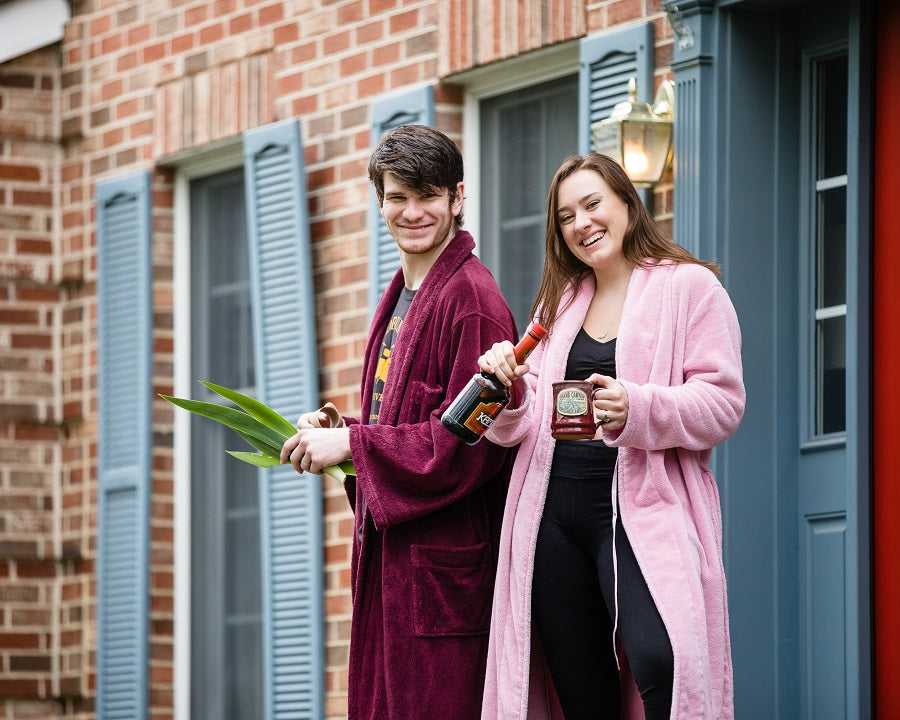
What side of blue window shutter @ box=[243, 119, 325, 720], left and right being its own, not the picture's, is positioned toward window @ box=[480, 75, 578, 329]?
left

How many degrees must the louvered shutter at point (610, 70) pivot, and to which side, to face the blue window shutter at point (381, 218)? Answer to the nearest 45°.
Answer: approximately 90° to its right

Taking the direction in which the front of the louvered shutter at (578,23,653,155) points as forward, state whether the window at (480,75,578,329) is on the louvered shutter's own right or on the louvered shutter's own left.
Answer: on the louvered shutter's own right

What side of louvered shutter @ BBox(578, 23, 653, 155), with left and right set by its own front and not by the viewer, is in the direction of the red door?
left
